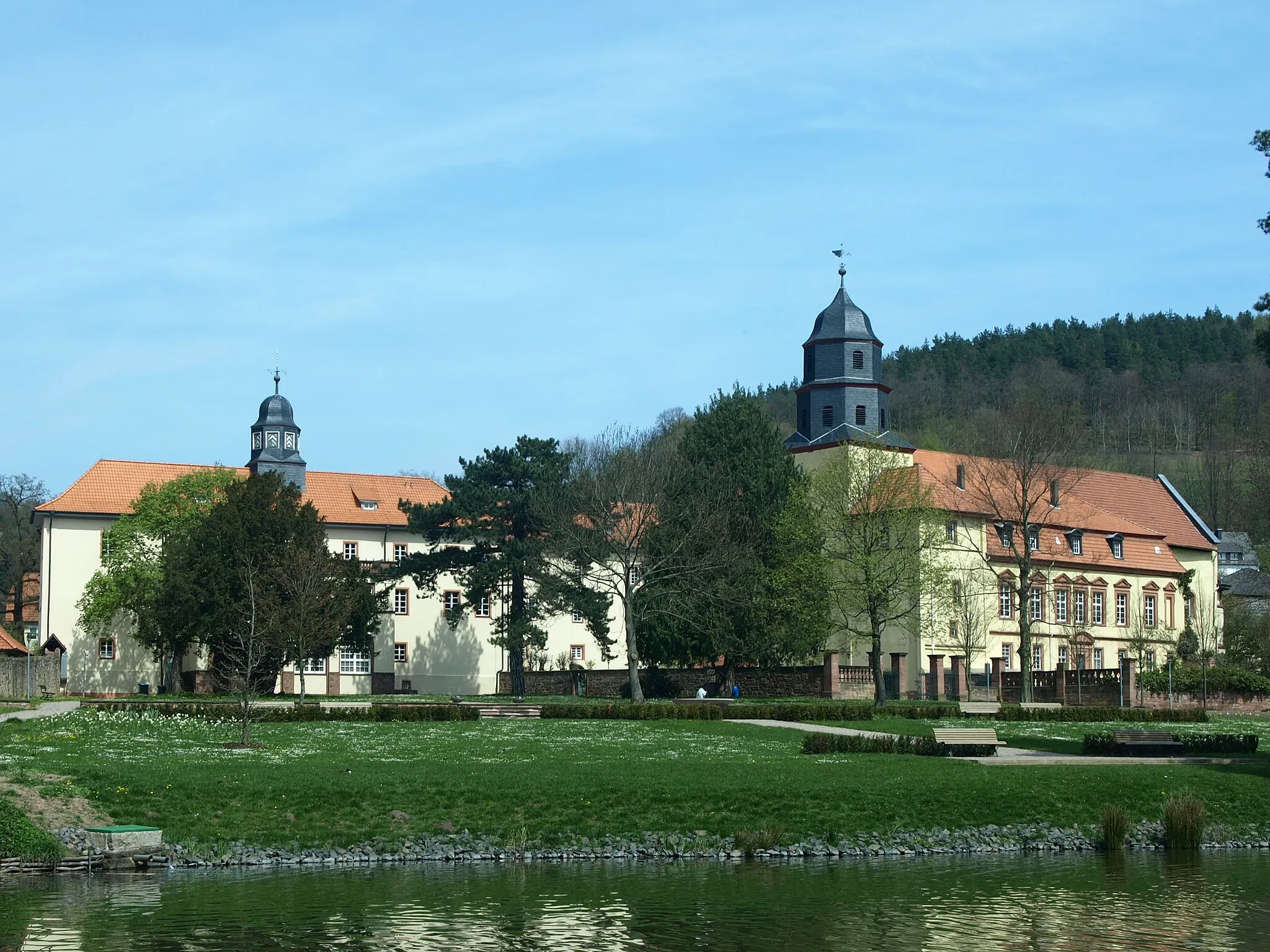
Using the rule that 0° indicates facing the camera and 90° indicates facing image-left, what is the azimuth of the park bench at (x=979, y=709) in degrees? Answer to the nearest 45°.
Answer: approximately 0°

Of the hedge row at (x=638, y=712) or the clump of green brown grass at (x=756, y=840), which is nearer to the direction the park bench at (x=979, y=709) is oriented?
the clump of green brown grass

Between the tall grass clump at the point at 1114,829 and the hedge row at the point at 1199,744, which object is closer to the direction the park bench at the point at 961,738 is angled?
the tall grass clump

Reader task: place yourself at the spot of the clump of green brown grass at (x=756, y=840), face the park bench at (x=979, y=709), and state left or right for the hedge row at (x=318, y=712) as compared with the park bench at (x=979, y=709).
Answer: left

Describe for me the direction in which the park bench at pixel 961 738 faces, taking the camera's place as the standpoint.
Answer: facing the viewer and to the right of the viewer

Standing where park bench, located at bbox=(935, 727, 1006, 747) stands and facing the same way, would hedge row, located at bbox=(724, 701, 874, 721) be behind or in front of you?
behind

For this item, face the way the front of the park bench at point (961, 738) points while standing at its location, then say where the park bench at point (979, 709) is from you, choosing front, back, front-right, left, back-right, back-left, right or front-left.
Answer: back-left

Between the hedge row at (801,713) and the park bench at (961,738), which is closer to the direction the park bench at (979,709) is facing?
the park bench

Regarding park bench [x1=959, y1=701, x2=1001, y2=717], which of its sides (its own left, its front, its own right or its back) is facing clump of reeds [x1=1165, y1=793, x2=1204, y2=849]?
front

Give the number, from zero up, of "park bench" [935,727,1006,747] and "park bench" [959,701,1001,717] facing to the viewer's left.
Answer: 0

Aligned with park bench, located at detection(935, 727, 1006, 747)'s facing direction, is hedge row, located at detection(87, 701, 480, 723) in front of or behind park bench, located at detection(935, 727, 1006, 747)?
behind

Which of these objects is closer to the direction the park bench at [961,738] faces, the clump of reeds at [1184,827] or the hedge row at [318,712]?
the clump of reeds
